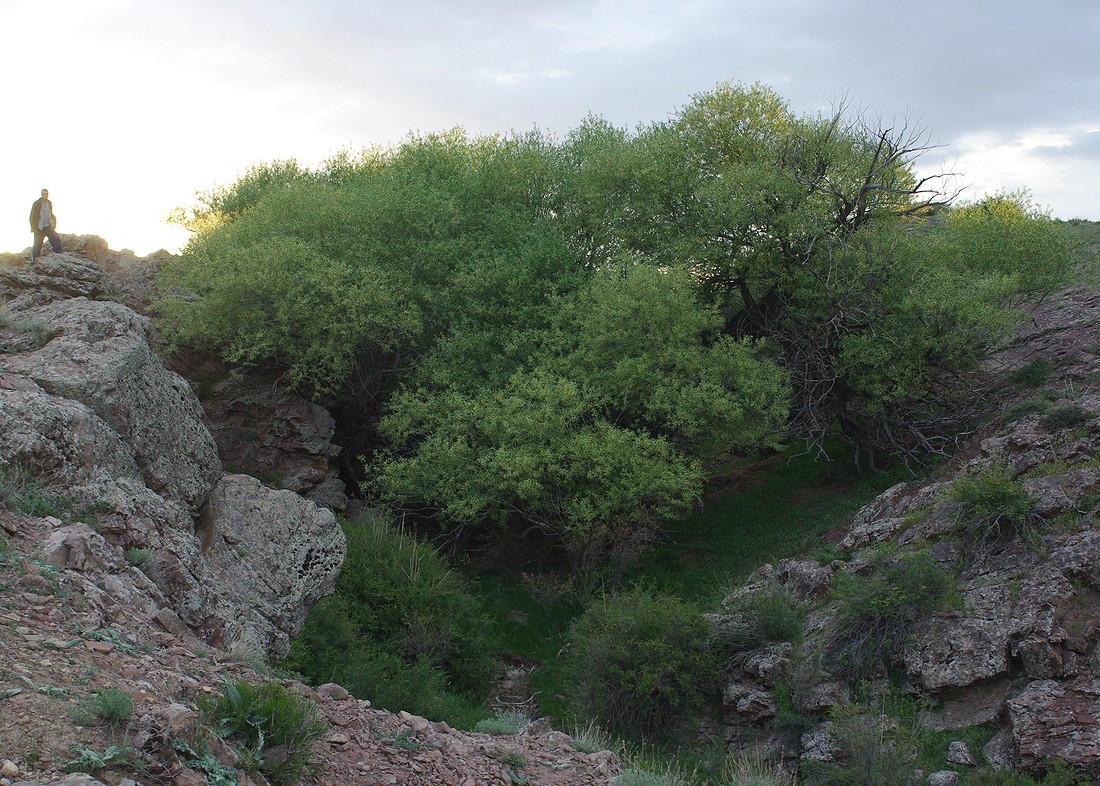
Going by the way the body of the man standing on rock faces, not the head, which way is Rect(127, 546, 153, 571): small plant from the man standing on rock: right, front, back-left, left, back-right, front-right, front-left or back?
front-right

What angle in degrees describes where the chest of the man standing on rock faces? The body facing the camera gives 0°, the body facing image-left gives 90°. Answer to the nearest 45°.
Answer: approximately 315°

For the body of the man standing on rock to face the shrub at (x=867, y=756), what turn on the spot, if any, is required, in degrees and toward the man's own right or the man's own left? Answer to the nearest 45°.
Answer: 0° — they already face it

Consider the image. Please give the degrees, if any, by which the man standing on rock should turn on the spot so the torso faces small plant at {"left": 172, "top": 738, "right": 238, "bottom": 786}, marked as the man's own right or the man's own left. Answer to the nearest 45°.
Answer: approximately 45° to the man's own right

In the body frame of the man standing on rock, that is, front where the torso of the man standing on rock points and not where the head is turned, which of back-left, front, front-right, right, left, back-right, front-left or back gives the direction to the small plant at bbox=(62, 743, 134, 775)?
front-right

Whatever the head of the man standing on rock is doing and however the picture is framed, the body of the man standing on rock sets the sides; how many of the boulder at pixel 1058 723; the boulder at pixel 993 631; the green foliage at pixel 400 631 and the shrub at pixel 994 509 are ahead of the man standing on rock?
4

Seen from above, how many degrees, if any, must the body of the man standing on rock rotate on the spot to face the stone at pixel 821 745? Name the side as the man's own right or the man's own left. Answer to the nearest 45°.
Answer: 0° — they already face it

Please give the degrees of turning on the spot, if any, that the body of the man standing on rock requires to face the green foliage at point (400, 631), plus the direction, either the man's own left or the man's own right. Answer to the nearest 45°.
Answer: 0° — they already face it
